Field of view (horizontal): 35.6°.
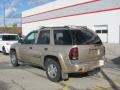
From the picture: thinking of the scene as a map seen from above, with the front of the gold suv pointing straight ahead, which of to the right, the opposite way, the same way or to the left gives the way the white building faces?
to the left

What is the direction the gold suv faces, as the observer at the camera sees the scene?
facing away from the viewer and to the left of the viewer

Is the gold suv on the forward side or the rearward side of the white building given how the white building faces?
on the forward side

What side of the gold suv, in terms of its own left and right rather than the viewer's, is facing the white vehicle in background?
front

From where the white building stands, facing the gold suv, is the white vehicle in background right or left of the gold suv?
right

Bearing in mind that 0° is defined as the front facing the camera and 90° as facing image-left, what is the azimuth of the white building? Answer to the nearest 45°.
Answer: approximately 45°

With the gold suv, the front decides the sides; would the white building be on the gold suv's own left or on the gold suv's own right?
on the gold suv's own right

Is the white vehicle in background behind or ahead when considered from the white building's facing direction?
ahead

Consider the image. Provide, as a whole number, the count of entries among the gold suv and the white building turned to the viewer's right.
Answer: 0
